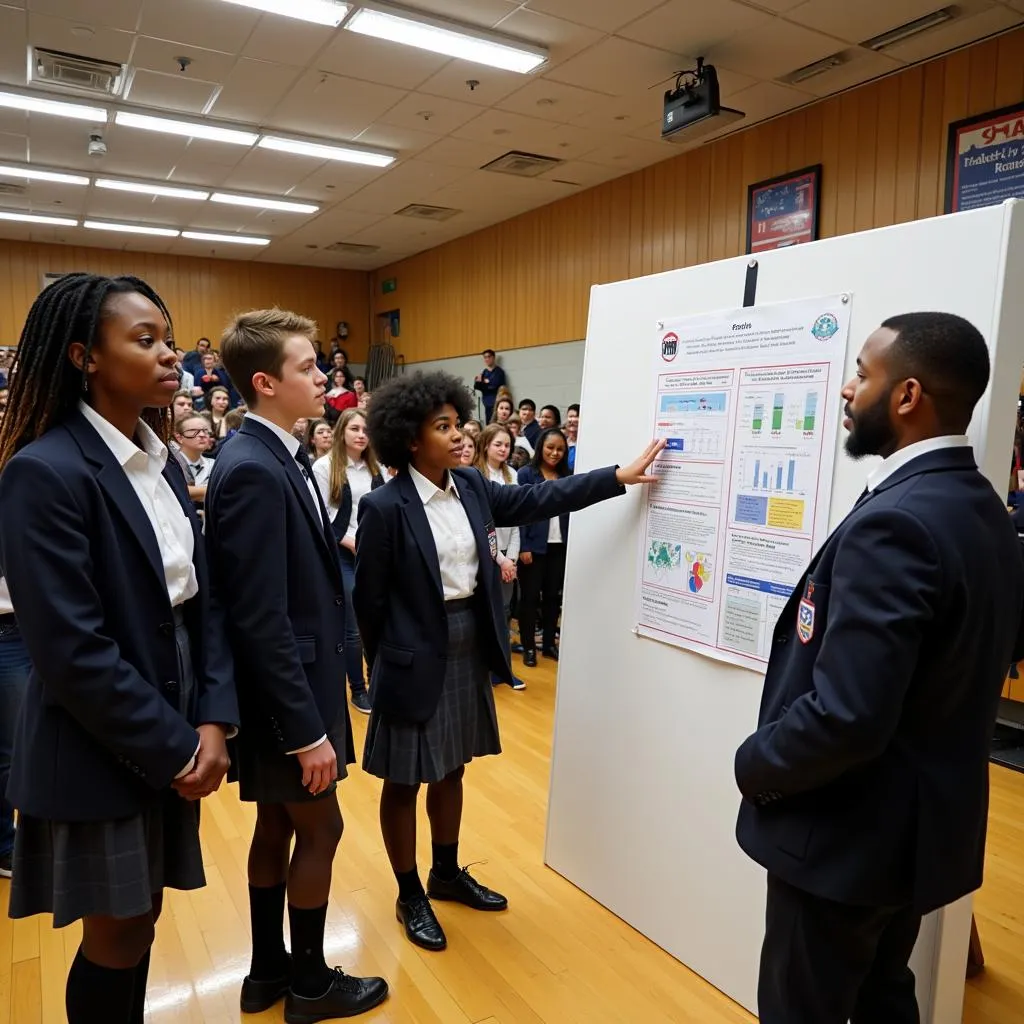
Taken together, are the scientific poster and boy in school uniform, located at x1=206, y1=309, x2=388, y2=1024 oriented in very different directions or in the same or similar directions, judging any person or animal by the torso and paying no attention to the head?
very different directions

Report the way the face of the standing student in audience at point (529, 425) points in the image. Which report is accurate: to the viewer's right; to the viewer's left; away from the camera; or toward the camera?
toward the camera

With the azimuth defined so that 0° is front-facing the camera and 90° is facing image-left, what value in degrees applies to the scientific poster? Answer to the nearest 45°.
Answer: approximately 45°

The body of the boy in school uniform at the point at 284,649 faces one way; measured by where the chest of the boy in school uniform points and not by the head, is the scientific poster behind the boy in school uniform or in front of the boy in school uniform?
in front

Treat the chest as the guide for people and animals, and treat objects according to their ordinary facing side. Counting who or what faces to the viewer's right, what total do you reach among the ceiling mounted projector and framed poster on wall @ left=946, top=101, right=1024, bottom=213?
0

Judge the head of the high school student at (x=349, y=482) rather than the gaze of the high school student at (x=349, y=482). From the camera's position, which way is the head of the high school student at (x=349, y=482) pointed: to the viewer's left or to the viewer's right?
to the viewer's right

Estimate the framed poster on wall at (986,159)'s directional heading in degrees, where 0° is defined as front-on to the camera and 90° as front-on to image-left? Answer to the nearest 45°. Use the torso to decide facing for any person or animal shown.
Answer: approximately 45°

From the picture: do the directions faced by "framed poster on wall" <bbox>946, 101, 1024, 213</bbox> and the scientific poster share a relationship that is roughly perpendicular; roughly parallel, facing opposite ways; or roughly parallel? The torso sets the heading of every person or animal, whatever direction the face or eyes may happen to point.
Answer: roughly parallel

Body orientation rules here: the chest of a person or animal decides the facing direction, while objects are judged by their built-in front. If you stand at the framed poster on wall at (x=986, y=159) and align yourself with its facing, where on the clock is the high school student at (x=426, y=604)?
The high school student is roughly at 11 o'clock from the framed poster on wall.

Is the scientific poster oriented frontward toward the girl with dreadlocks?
yes

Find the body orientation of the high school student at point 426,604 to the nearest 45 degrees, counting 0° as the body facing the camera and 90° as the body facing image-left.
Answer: approximately 315°

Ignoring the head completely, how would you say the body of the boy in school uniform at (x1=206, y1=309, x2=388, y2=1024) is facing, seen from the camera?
to the viewer's right

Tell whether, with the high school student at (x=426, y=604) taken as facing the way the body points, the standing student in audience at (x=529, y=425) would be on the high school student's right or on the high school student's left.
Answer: on the high school student's left

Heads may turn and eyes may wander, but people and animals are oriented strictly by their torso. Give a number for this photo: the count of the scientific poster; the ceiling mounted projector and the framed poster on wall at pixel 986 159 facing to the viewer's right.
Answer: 0

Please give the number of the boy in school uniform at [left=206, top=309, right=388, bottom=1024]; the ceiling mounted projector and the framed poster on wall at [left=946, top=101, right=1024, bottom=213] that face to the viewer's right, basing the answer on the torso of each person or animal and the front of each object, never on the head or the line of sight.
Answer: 1

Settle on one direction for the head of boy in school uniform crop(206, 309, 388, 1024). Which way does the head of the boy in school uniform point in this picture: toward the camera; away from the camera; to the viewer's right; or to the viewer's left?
to the viewer's right
